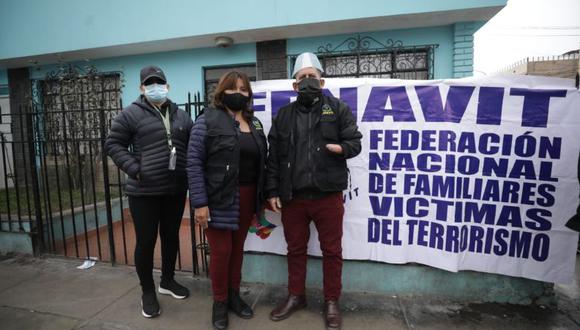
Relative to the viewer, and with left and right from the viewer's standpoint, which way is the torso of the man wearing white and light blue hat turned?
facing the viewer

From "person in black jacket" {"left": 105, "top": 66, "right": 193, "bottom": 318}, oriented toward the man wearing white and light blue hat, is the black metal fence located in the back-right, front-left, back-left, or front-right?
back-left

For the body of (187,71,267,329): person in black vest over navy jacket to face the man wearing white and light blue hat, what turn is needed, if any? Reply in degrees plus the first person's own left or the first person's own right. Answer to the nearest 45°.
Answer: approximately 45° to the first person's own left

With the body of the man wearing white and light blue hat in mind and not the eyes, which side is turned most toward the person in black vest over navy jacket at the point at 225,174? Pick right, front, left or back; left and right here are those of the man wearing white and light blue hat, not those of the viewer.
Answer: right

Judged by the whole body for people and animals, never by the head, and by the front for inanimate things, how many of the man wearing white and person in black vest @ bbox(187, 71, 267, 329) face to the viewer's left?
0

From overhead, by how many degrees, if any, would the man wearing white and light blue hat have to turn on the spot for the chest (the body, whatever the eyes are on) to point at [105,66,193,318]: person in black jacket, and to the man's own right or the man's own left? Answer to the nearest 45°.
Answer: approximately 90° to the man's own right

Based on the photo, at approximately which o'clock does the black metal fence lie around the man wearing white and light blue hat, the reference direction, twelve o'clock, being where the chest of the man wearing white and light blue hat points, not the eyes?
The black metal fence is roughly at 4 o'clock from the man wearing white and light blue hat.

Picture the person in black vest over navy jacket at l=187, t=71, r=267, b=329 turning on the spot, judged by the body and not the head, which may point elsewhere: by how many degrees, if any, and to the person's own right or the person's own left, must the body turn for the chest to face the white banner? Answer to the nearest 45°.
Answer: approximately 45° to the person's own left

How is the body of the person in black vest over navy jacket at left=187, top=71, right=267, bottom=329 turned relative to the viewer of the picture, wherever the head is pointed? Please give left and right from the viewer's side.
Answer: facing the viewer and to the right of the viewer
